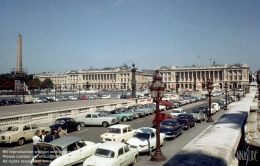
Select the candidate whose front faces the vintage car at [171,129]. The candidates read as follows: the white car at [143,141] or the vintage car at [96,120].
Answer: the vintage car at [96,120]

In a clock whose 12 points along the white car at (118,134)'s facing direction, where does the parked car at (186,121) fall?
The parked car is roughly at 6 o'clock from the white car.

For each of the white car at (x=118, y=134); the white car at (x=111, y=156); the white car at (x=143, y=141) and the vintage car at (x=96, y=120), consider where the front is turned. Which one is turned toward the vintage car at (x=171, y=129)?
the vintage car at (x=96, y=120)

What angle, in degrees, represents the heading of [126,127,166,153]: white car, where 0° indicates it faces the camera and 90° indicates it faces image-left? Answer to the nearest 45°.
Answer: approximately 45°

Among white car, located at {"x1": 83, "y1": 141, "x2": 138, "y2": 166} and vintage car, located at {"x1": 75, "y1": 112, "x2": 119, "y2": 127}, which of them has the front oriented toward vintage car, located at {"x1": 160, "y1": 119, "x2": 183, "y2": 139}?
vintage car, located at {"x1": 75, "y1": 112, "x2": 119, "y2": 127}

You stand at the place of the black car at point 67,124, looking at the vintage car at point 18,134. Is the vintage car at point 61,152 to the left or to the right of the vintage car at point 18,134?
left

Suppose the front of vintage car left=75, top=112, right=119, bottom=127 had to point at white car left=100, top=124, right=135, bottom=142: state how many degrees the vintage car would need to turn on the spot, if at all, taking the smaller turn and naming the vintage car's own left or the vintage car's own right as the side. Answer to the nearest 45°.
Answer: approximately 45° to the vintage car's own right

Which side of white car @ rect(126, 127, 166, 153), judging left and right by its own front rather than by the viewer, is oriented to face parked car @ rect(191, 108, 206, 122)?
back

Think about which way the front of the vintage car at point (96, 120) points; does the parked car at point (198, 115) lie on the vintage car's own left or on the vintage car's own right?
on the vintage car's own left
